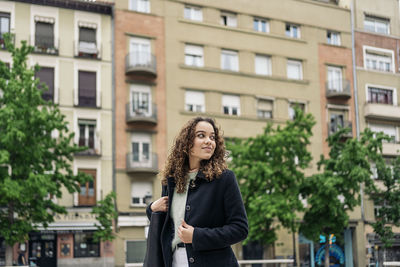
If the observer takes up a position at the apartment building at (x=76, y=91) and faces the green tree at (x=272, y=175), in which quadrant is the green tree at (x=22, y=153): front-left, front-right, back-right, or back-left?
front-right

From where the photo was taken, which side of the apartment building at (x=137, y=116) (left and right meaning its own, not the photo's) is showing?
front

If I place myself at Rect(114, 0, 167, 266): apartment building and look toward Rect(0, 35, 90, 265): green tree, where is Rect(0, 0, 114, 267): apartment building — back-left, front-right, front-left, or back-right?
front-right

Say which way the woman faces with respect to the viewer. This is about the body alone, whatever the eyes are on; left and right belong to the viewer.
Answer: facing the viewer and to the left of the viewer

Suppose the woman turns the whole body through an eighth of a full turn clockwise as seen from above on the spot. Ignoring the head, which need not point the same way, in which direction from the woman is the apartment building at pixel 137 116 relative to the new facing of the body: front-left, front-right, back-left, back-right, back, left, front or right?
right

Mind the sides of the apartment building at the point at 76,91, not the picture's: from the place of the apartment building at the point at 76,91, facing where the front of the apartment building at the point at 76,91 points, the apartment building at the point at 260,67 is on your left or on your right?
on your left

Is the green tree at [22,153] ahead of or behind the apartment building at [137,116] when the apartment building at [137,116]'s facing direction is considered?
ahead

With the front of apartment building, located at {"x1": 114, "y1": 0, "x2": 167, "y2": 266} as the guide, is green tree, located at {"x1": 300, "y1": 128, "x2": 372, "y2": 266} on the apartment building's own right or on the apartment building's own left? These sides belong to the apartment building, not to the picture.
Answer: on the apartment building's own left

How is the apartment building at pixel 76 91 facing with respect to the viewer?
toward the camera

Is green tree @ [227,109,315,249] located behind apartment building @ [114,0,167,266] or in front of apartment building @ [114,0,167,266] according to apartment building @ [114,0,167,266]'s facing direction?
in front

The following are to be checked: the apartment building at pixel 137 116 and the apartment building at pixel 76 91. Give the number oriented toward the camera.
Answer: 2

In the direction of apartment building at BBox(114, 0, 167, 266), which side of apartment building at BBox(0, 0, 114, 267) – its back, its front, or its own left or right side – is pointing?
left

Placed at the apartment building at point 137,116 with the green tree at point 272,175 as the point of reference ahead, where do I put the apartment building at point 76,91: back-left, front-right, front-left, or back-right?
back-right

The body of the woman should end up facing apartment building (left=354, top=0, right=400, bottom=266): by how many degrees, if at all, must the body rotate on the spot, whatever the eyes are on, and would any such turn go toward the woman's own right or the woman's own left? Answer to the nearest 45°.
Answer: approximately 135° to the woman's own right

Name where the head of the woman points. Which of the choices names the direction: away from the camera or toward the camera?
toward the camera
